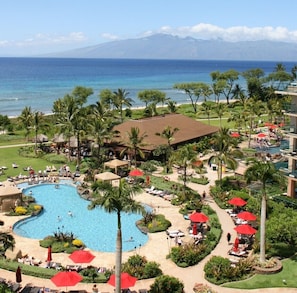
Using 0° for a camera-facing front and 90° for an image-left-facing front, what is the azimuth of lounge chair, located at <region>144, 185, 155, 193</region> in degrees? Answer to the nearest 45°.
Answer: approximately 45°

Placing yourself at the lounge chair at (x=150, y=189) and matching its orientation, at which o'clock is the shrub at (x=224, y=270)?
The shrub is roughly at 10 o'clock from the lounge chair.

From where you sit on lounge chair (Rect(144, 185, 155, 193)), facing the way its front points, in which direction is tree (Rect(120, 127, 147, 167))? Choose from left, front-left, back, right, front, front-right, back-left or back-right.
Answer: back-right

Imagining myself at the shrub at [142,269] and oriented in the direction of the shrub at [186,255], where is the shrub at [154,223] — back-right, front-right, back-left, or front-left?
front-left

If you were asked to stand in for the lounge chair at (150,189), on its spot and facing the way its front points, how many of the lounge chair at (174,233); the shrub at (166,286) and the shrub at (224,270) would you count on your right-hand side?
0

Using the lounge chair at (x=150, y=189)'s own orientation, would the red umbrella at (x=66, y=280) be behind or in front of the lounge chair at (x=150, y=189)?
in front

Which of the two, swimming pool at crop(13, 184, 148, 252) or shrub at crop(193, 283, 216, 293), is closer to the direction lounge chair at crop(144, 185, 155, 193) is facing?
the swimming pool

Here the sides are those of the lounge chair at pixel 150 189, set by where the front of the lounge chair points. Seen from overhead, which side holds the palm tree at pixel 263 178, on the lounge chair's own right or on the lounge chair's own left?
on the lounge chair's own left

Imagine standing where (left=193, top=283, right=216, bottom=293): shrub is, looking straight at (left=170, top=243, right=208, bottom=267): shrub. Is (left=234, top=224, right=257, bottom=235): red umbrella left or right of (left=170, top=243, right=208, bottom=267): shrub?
right

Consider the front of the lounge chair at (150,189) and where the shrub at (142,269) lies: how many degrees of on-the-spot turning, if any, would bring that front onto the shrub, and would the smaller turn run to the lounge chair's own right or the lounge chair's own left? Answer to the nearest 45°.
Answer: approximately 45° to the lounge chair's own left

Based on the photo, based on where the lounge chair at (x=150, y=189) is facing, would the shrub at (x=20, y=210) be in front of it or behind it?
in front

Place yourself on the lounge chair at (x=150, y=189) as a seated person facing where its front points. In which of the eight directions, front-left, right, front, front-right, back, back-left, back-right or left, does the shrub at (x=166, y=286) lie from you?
front-left

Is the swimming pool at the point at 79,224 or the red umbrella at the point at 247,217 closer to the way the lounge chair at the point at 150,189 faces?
the swimming pool

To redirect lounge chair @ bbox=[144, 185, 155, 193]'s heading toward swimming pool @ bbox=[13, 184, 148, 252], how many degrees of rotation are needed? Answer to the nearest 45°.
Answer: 0° — it already faces it

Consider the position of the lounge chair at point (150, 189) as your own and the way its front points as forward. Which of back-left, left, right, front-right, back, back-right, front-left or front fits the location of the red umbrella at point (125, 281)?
front-left

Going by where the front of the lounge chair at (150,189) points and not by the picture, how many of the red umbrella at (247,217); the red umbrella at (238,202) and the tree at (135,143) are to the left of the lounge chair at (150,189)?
2

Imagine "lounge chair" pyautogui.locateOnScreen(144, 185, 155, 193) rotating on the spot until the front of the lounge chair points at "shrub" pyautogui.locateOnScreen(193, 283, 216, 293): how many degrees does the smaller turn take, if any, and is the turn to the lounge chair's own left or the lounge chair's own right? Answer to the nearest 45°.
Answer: approximately 45° to the lounge chair's own left

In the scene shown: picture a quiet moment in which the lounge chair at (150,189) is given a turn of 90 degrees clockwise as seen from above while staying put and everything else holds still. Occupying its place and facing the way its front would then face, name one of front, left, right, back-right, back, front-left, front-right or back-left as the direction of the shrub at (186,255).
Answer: back-left

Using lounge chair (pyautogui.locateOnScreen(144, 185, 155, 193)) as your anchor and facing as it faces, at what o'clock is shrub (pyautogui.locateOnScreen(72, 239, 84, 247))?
The shrub is roughly at 11 o'clock from the lounge chair.
